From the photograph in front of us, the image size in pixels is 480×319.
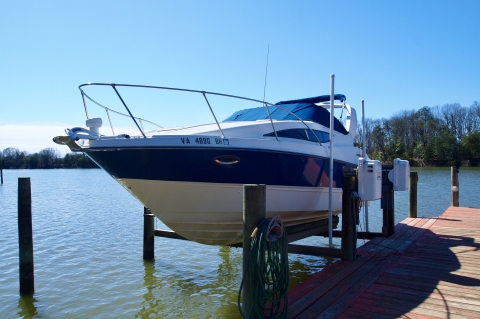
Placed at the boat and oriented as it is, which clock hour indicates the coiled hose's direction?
The coiled hose is roughly at 10 o'clock from the boat.

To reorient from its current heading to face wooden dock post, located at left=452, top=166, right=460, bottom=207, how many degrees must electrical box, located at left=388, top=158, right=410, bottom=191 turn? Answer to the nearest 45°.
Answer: approximately 135° to its left

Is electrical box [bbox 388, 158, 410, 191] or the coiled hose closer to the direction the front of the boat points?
the coiled hose

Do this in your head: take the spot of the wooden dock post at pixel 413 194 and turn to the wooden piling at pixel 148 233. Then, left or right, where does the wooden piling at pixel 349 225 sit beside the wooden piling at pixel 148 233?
left

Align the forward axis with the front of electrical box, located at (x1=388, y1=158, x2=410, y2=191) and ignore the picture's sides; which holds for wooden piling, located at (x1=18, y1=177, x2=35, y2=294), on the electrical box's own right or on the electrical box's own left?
on the electrical box's own right

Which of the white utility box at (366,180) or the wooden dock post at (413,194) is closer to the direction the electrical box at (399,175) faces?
the white utility box

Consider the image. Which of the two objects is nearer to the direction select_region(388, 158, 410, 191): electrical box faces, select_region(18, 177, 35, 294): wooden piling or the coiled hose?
the coiled hose

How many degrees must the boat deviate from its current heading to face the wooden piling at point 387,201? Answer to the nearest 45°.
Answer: approximately 180°

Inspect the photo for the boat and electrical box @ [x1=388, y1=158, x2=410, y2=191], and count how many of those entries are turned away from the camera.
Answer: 0

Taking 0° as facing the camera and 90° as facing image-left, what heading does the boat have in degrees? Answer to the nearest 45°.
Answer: approximately 45°

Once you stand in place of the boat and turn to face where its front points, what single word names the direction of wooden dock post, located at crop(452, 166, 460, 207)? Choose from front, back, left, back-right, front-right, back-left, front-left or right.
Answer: back

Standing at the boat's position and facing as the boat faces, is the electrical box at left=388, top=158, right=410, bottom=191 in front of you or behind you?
behind
